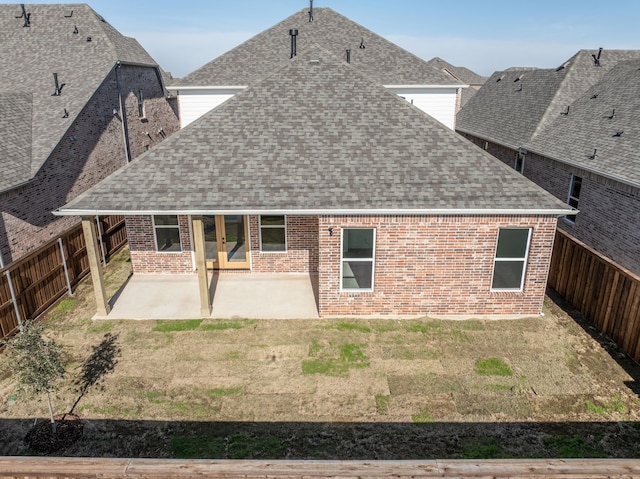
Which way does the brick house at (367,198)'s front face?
away from the camera

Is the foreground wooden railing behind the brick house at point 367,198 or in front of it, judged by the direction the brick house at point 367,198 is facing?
behind

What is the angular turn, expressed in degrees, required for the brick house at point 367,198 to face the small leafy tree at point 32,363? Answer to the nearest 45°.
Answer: approximately 135° to its left

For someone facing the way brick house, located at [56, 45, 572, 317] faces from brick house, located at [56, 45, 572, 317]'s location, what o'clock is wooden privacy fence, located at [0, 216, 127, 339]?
The wooden privacy fence is roughly at 9 o'clock from the brick house.

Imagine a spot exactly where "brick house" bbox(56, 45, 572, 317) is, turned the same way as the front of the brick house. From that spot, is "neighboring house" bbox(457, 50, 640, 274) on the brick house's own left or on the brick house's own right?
on the brick house's own right
